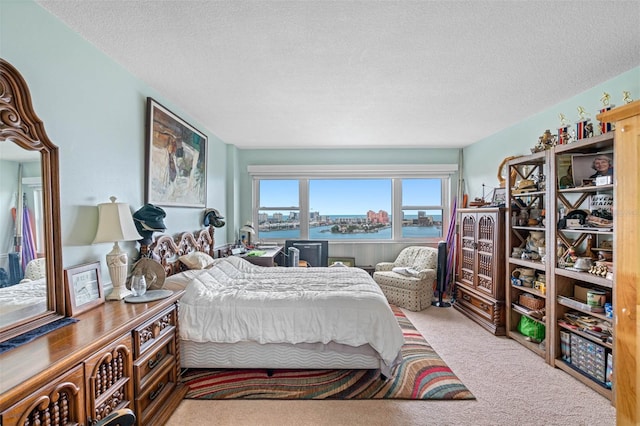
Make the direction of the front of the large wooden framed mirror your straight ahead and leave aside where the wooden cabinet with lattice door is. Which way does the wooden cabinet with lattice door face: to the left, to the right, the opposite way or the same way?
the opposite way

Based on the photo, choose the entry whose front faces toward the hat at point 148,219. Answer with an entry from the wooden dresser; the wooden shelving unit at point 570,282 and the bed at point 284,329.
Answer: the wooden shelving unit

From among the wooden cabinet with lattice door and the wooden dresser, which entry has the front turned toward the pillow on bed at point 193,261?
the wooden cabinet with lattice door

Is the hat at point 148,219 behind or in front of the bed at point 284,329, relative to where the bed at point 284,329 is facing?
behind

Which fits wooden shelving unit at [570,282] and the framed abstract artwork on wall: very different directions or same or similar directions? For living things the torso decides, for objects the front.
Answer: very different directions

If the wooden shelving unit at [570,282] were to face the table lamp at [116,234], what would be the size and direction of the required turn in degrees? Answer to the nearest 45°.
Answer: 0° — it already faces it

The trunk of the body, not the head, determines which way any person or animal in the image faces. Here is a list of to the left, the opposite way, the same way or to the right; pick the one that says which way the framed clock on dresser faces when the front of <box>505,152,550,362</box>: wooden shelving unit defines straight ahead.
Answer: the opposite way

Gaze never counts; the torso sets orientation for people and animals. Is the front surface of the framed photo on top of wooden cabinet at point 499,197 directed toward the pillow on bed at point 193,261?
yes

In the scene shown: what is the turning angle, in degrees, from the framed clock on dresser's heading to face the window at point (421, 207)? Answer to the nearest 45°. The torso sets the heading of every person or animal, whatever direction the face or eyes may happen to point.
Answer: approximately 45° to its left

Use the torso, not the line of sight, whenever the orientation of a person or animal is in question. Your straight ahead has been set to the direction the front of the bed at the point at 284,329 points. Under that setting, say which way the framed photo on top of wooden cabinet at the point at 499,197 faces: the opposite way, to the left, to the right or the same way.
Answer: the opposite way

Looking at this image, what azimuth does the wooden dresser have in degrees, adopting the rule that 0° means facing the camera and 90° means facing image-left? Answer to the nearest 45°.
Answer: approximately 315°

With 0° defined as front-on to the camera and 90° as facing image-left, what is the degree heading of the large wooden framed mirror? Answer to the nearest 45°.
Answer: approximately 315°
